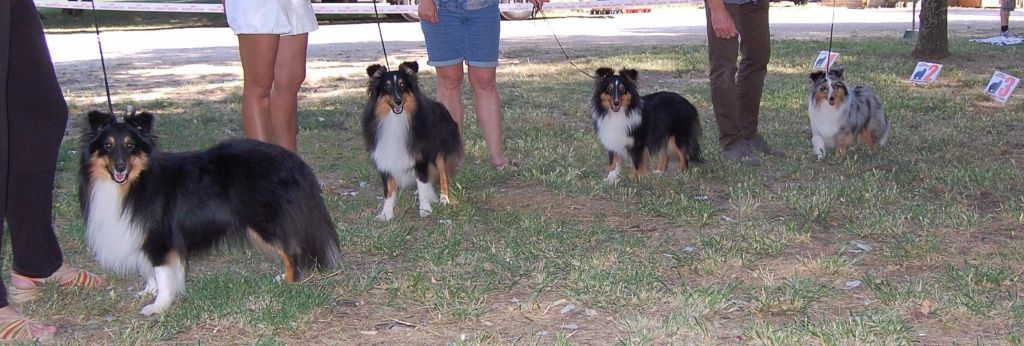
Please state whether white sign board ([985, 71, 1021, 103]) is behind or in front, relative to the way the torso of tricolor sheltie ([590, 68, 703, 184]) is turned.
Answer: behind

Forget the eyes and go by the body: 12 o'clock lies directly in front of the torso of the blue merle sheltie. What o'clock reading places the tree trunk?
The tree trunk is roughly at 5 o'clock from the blue merle sheltie.

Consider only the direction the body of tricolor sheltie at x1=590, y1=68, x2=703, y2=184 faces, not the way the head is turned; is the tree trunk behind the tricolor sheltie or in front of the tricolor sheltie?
behind

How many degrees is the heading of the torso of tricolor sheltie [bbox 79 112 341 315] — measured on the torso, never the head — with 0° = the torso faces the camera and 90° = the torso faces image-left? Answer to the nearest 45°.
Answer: approximately 45°

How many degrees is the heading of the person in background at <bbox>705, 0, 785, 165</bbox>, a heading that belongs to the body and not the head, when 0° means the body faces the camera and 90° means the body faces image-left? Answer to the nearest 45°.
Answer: approximately 315°

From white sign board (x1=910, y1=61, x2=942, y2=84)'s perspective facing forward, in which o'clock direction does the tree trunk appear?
The tree trunk is roughly at 6 o'clock from the white sign board.

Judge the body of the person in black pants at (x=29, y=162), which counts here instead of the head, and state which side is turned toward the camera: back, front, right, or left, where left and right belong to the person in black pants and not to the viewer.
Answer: right

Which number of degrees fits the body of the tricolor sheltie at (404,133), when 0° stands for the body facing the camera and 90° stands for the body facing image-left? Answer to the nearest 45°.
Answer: approximately 45°

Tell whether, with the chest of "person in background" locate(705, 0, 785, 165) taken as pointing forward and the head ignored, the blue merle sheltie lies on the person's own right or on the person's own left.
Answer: on the person's own left

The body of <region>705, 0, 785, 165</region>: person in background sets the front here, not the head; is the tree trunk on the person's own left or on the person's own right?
on the person's own left

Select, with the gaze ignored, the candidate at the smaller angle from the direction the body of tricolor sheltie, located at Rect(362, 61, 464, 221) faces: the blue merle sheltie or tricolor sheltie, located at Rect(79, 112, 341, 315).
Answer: the tricolor sheltie
